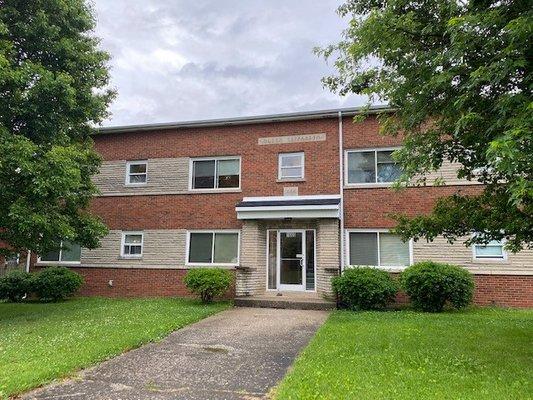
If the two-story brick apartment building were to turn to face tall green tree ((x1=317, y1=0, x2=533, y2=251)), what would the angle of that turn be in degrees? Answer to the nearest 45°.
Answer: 0° — it already faces it

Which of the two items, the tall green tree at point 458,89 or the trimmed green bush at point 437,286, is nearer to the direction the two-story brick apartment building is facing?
the tall green tree

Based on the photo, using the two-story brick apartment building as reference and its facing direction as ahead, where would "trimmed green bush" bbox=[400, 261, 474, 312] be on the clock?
The trimmed green bush is roughly at 10 o'clock from the two-story brick apartment building.

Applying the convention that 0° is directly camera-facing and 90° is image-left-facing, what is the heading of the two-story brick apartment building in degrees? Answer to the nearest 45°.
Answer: approximately 0°

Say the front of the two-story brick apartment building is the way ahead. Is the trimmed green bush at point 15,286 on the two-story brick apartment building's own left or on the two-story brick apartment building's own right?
on the two-story brick apartment building's own right

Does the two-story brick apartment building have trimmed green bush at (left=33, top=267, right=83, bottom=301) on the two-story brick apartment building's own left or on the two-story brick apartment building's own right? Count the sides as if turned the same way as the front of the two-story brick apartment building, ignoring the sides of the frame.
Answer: on the two-story brick apartment building's own right
